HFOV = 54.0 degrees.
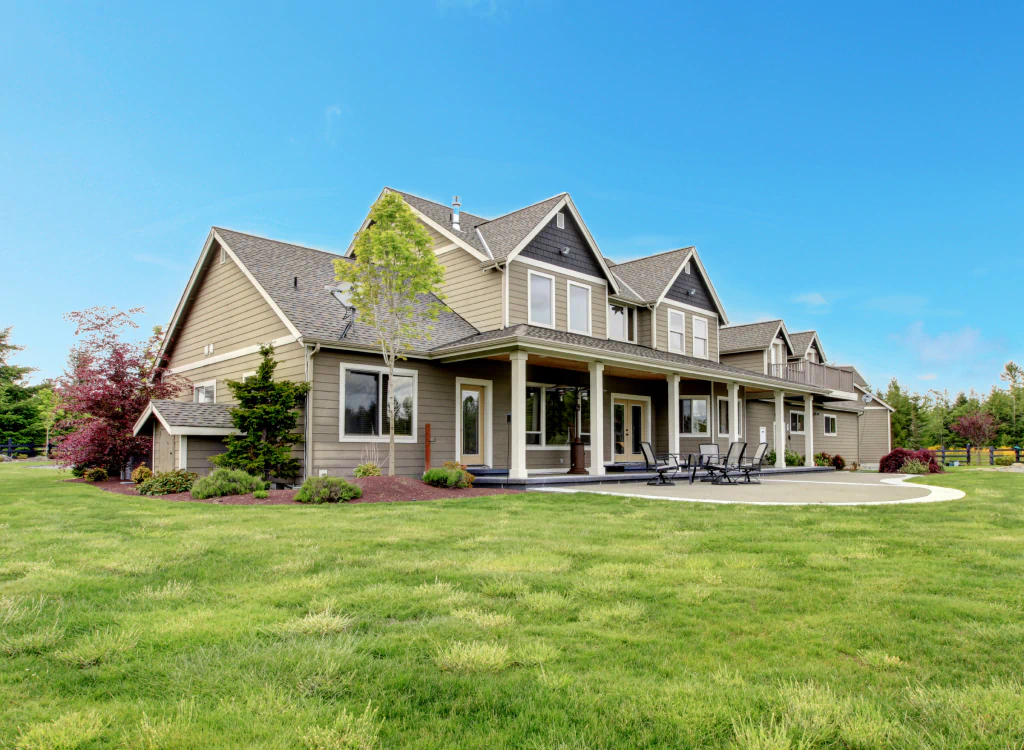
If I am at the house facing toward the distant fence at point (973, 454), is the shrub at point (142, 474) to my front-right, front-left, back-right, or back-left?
back-left

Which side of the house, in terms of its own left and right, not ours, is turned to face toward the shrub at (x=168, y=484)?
right

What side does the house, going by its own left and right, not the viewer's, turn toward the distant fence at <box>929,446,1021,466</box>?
left

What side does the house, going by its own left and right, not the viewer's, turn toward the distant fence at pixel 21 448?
back

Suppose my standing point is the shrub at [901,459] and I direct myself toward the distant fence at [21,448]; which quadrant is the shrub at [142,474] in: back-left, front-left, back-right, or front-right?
front-left

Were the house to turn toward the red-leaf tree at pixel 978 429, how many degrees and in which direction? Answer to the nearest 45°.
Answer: approximately 90° to its left
